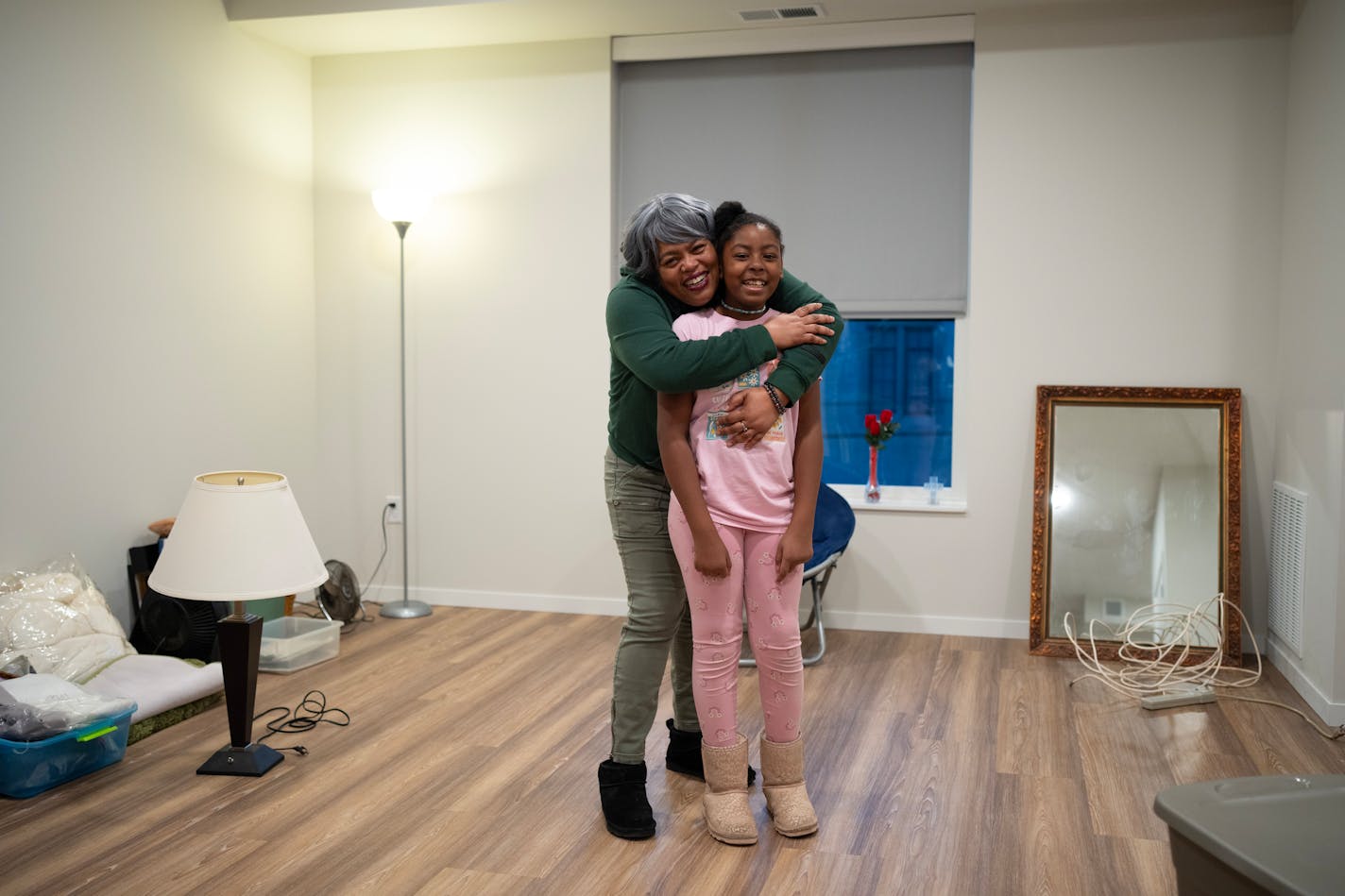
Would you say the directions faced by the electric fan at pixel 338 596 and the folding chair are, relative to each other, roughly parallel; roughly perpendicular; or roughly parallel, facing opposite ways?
roughly perpendicular

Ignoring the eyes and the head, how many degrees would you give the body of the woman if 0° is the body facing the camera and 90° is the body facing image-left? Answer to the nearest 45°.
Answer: approximately 315°

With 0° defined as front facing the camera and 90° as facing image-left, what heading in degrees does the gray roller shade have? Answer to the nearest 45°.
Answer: approximately 0°

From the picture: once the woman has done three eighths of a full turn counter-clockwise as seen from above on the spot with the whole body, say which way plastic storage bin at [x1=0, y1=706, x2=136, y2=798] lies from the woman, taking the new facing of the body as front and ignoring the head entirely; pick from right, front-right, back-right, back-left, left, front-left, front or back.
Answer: left

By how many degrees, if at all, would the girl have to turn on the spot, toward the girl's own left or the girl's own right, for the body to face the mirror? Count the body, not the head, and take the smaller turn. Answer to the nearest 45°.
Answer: approximately 135° to the girl's own left

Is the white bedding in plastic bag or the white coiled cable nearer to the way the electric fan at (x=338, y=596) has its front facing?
the white coiled cable

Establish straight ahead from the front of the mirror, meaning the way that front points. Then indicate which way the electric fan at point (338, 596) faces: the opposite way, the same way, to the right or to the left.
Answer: to the left

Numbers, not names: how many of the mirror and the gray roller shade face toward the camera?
2

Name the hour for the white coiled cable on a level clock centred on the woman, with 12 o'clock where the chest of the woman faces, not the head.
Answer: The white coiled cable is roughly at 9 o'clock from the woman.

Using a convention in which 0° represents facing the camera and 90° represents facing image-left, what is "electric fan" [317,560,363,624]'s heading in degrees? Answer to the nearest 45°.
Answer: approximately 315°
